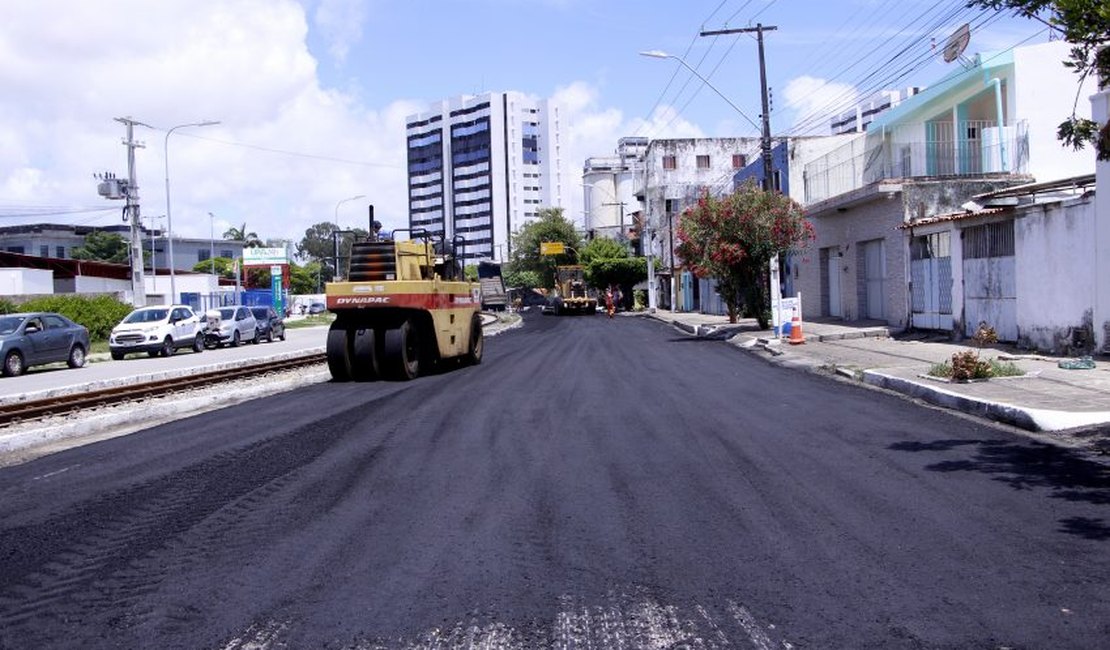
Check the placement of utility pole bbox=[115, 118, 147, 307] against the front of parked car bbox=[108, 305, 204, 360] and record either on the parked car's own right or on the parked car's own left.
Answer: on the parked car's own right

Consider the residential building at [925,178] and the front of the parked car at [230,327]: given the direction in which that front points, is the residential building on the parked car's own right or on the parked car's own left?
on the parked car's own left

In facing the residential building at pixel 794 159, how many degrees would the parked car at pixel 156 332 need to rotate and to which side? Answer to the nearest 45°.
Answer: approximately 135° to its left

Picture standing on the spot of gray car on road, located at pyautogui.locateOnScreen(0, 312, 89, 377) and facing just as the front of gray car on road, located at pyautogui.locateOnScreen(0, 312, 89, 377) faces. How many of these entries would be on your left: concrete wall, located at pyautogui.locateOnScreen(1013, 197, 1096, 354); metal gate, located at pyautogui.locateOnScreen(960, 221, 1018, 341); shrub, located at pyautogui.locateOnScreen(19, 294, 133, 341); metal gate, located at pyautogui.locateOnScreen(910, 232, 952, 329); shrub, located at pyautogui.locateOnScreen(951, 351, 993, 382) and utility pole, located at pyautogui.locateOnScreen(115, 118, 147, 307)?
4

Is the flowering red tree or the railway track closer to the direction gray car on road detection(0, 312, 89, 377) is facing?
the railway track

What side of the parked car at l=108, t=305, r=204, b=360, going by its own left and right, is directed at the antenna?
left

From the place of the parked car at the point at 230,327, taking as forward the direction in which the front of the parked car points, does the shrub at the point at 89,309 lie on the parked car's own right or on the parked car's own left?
on the parked car's own right

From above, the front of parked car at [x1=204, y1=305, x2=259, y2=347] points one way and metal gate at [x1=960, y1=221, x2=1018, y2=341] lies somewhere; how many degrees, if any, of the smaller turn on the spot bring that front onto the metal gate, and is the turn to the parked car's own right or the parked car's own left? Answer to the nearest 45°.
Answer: approximately 90° to the parked car's own left

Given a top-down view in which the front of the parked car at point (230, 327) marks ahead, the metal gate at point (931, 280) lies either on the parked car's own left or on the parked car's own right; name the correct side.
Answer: on the parked car's own left

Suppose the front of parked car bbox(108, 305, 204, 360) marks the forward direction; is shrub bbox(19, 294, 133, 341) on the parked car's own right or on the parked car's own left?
on the parked car's own right

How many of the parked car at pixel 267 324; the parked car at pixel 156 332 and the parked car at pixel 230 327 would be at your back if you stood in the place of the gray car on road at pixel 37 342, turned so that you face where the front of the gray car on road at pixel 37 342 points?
3
